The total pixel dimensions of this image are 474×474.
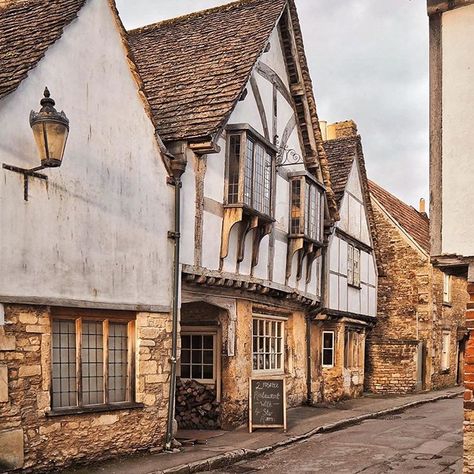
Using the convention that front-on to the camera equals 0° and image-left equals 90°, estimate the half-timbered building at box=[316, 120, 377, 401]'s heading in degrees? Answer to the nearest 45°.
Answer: approximately 315°

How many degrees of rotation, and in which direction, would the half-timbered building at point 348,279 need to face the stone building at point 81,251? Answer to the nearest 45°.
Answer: approximately 45° to its right

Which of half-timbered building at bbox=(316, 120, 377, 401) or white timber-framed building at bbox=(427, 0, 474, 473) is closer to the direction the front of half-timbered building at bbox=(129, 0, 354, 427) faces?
the white timber-framed building

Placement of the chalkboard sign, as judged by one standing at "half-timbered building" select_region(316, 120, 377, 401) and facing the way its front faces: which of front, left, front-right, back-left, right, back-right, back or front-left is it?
front-right

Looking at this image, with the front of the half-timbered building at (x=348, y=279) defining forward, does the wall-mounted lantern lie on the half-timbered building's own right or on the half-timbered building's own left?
on the half-timbered building's own right

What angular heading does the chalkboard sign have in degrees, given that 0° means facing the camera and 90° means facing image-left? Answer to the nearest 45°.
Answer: approximately 0°
